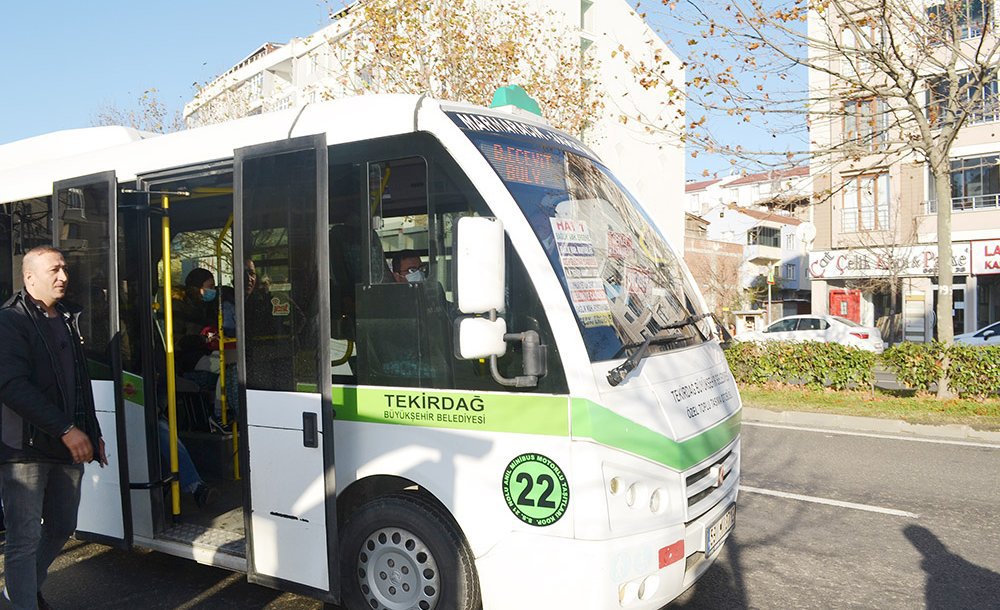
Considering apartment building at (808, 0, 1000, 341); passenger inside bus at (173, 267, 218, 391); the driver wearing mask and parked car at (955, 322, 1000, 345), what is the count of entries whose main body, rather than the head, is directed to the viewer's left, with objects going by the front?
1

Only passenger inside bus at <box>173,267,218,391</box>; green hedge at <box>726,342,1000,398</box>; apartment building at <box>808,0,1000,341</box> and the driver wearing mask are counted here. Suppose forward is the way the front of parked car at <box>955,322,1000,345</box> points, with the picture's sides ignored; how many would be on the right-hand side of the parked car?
1

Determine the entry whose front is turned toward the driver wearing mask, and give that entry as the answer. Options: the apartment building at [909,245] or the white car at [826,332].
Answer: the apartment building

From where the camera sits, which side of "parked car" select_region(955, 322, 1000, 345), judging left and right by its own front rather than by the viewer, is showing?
left

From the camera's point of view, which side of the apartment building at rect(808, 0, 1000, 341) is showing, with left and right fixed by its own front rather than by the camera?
front

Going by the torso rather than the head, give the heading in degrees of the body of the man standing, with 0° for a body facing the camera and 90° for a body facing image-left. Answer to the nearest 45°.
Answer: approximately 315°

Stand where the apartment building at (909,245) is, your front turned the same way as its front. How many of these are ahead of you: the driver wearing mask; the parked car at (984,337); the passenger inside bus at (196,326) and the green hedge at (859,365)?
4

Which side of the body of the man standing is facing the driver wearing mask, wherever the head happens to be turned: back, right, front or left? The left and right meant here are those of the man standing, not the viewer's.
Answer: left

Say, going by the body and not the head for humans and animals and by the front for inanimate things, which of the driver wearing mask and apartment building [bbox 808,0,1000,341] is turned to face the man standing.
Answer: the apartment building

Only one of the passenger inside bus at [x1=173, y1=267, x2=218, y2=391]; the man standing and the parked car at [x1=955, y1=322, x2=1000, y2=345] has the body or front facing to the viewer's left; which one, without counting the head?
the parked car

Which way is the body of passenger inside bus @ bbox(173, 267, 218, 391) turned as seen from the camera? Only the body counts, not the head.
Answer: to the viewer's right

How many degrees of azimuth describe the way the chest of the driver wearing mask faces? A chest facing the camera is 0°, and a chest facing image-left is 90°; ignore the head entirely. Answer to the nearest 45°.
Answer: approximately 315°

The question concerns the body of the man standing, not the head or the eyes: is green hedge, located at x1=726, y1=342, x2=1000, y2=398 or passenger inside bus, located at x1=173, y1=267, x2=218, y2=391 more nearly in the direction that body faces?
the green hedge

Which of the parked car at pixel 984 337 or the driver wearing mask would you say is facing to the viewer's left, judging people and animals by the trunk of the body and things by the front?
the parked car
